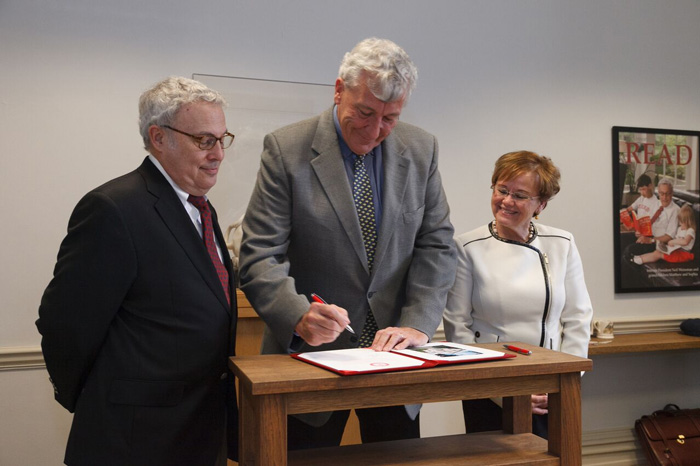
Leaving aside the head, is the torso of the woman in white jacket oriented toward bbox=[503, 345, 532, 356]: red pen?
yes

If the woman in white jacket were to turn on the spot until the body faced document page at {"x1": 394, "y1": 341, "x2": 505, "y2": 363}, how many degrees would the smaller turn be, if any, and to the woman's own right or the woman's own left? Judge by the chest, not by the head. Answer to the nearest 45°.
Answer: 0° — they already face it

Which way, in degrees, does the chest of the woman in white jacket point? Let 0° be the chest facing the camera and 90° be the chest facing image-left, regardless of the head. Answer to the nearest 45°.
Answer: approximately 0°

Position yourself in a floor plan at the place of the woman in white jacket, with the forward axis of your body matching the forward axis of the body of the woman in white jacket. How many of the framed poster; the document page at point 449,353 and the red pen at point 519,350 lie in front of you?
2

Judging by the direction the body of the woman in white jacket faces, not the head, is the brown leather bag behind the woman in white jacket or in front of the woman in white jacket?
behind

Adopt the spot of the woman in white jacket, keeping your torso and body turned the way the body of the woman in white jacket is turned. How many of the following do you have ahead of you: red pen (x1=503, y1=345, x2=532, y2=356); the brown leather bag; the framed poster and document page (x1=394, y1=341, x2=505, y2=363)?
2

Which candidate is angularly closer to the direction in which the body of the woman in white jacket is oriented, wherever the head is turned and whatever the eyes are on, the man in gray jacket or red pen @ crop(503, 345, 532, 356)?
the red pen

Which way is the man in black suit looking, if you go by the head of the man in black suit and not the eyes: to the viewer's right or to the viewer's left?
to the viewer's right

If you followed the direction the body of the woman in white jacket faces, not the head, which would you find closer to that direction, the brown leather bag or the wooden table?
the wooden table
